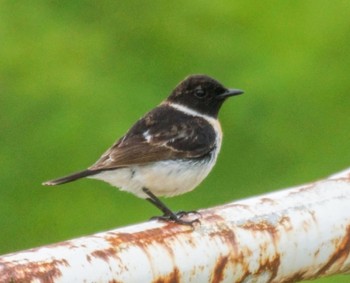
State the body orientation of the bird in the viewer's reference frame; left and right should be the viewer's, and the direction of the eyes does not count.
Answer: facing to the right of the viewer
